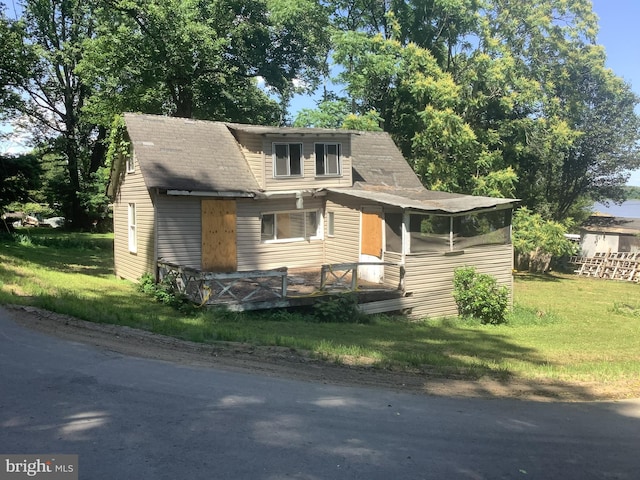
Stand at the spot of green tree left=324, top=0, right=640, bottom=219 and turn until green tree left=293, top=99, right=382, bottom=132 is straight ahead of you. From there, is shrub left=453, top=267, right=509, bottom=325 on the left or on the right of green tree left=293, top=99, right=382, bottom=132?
left

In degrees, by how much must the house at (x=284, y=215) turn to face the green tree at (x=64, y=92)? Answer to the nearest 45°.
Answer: approximately 135° to its right

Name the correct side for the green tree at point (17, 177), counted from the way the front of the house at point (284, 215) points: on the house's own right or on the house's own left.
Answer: on the house's own right

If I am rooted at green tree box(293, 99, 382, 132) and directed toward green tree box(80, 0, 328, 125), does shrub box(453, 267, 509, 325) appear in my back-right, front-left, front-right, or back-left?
back-left

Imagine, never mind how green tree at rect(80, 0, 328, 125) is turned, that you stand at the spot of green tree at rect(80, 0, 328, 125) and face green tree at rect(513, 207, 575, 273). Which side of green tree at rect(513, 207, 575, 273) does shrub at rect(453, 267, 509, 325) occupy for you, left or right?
right

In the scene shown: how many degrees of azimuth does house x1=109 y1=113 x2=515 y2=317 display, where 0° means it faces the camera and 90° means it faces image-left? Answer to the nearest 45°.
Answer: approximately 0°

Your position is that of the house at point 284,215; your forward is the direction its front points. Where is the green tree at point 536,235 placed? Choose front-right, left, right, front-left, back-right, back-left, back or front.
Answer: back-left

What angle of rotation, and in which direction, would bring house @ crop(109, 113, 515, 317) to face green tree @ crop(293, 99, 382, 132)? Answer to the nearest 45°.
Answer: approximately 180°

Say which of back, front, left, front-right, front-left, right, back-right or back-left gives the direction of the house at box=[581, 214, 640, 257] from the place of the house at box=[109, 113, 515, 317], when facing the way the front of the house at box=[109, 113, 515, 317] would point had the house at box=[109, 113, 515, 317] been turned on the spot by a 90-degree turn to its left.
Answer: front-left

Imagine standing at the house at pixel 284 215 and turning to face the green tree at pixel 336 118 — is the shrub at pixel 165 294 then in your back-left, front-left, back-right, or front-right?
back-left

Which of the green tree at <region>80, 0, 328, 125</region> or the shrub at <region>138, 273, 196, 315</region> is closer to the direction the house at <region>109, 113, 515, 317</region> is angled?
the shrub
